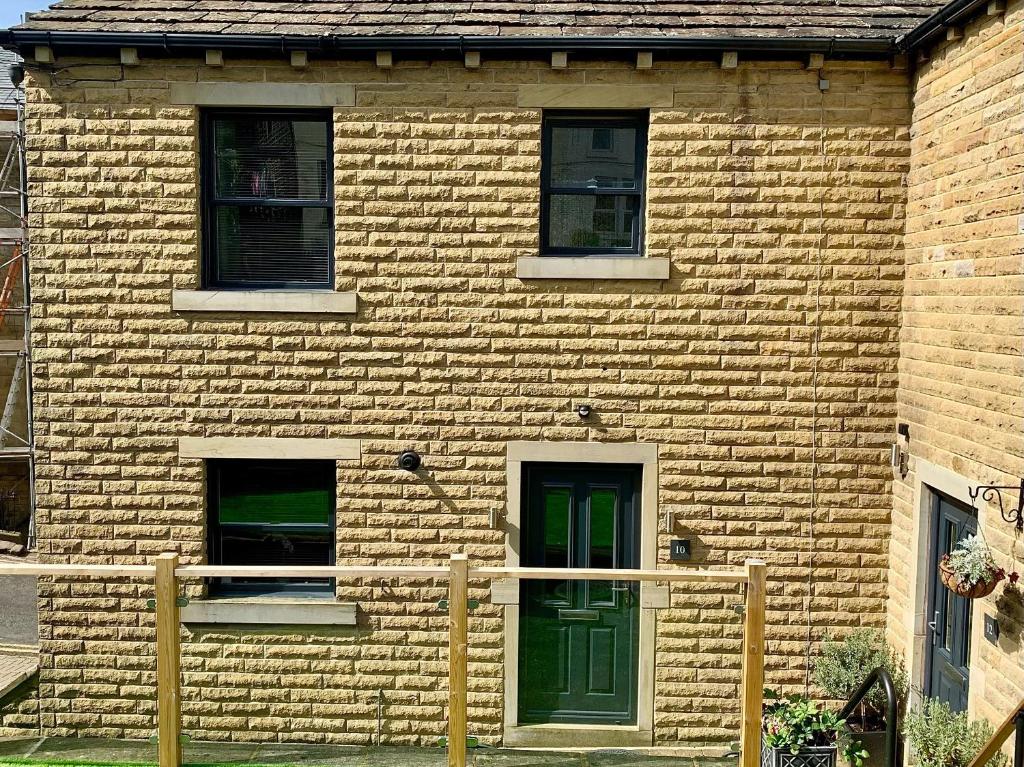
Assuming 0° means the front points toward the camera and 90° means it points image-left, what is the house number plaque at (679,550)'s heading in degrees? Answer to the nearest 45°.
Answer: approximately 0°

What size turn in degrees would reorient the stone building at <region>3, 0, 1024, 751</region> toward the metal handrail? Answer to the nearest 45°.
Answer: approximately 45° to its left

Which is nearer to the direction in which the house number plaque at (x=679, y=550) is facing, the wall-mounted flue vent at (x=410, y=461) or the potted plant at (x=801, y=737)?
the potted plant

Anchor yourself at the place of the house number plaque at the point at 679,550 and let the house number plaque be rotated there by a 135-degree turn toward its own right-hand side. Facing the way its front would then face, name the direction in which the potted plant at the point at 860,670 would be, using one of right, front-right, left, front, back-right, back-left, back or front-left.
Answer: back-right

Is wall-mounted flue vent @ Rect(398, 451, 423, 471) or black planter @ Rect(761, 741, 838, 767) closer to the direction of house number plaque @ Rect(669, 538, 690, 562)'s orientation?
the black planter

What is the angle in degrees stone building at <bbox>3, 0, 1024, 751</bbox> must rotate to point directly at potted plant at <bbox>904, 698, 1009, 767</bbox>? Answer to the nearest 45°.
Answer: approximately 45° to its left

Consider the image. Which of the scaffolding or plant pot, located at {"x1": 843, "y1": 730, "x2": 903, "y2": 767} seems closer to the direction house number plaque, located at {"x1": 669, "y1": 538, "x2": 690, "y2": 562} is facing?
the plant pot
